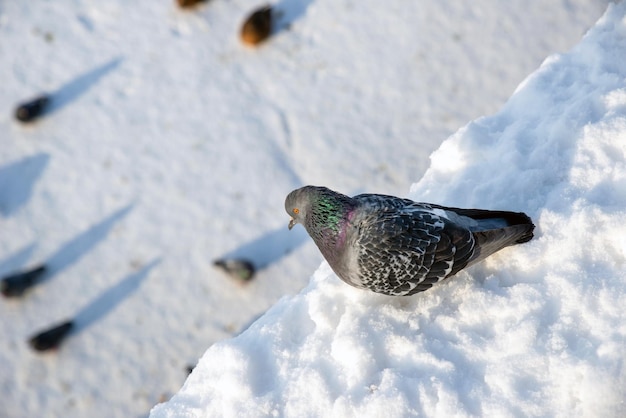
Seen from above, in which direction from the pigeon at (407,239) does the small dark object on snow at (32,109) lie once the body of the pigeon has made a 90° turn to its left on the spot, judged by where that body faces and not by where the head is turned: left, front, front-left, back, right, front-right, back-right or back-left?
back-right

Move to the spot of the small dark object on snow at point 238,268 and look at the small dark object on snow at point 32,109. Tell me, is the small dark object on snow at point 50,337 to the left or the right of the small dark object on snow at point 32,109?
left

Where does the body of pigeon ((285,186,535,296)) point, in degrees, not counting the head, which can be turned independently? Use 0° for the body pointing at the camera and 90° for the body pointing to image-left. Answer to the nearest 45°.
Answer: approximately 90°

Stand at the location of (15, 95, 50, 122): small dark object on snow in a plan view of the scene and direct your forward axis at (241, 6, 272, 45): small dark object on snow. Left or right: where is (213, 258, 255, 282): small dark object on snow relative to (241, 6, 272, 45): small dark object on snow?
right

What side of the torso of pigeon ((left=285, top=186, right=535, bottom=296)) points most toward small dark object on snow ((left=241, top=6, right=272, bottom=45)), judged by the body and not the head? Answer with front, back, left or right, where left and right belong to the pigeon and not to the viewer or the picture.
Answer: right

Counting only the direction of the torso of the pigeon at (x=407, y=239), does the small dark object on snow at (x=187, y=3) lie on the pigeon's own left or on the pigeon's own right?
on the pigeon's own right
